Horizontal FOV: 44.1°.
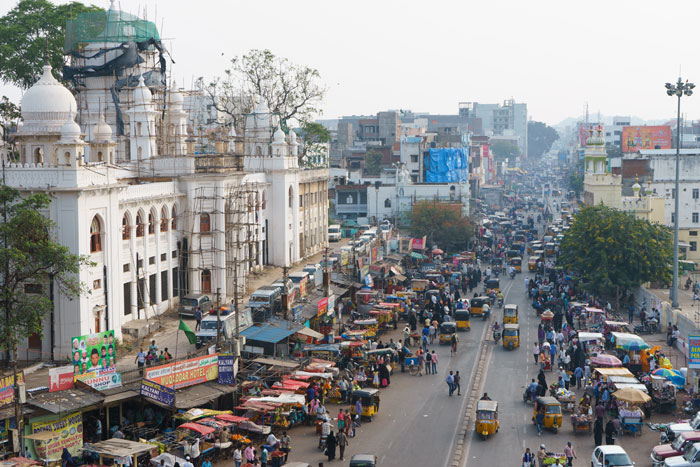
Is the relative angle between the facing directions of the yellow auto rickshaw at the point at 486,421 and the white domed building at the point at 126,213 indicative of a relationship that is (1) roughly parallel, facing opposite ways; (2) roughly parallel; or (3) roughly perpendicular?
roughly perpendicular

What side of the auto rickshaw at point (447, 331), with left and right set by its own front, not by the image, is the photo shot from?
back

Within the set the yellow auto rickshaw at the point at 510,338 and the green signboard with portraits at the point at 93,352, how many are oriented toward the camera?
2

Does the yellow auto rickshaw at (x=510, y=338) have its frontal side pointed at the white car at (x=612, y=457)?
yes

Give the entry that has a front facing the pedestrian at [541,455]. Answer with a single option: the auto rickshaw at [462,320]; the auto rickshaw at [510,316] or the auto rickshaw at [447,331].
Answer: the auto rickshaw at [510,316]

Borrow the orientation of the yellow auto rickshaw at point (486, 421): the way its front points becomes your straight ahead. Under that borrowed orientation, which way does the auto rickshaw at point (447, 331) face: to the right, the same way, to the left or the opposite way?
the opposite way

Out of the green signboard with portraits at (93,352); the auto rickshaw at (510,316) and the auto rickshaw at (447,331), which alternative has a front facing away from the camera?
the auto rickshaw at (447,331)

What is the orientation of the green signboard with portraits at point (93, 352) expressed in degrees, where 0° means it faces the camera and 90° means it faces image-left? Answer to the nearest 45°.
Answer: approximately 0°

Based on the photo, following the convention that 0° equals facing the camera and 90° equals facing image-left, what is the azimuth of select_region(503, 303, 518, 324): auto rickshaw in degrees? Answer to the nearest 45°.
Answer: approximately 0°

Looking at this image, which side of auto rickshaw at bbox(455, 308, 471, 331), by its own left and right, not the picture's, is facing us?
back

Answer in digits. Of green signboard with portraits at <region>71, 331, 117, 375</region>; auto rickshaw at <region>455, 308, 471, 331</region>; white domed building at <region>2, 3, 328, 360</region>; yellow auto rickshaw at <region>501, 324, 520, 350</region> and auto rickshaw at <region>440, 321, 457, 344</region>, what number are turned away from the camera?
2

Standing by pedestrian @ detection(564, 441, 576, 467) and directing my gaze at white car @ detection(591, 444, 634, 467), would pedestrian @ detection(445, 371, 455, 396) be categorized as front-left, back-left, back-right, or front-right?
back-left
